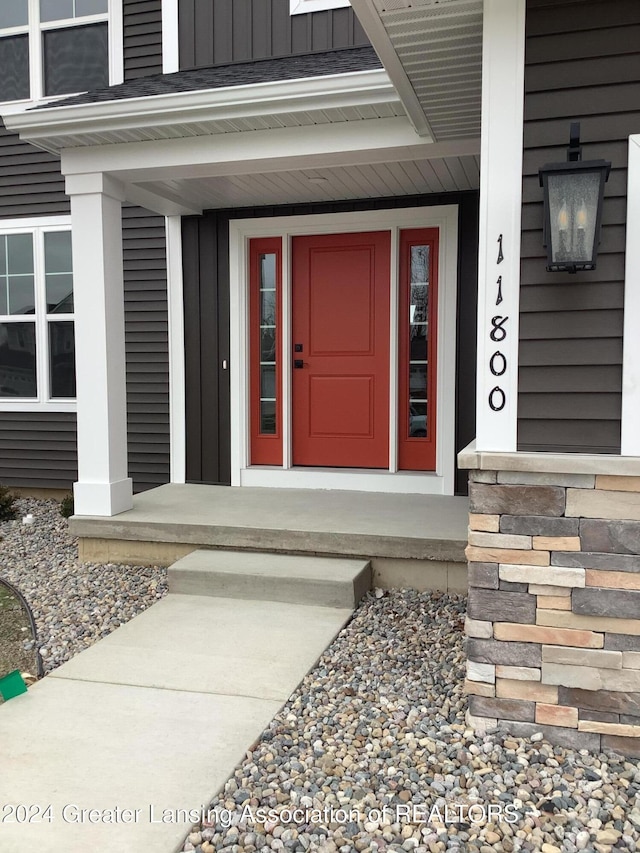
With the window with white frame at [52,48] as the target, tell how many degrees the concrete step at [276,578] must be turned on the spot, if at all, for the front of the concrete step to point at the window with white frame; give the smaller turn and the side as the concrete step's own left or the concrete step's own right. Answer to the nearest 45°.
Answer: approximately 135° to the concrete step's own right

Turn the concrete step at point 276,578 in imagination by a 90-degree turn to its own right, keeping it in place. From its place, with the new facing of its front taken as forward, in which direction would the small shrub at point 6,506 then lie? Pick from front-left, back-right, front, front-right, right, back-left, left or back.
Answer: front-right

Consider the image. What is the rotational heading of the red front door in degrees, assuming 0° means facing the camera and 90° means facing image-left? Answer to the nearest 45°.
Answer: approximately 0°

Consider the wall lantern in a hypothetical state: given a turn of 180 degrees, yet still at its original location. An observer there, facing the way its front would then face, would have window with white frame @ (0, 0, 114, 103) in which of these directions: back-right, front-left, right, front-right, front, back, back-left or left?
front-left

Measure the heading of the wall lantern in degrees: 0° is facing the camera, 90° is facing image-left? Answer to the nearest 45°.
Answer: approximately 0°

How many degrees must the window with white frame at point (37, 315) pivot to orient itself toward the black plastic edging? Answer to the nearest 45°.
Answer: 0° — it already faces it
